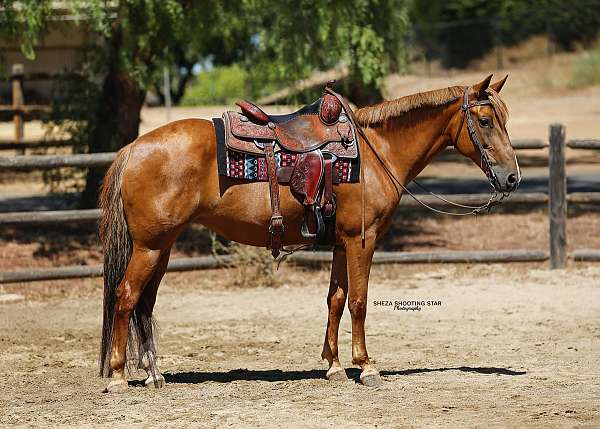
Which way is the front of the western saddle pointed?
to the viewer's right

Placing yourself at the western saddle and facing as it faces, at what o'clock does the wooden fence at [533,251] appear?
The wooden fence is roughly at 10 o'clock from the western saddle.

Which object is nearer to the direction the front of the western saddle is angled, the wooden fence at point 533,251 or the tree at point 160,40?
the wooden fence

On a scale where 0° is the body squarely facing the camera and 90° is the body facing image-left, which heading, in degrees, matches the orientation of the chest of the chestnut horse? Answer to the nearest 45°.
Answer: approximately 270°

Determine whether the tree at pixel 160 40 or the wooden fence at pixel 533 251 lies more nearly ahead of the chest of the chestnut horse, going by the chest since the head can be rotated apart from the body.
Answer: the wooden fence

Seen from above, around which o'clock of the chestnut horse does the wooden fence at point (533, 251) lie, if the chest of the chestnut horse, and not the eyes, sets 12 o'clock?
The wooden fence is roughly at 10 o'clock from the chestnut horse.
